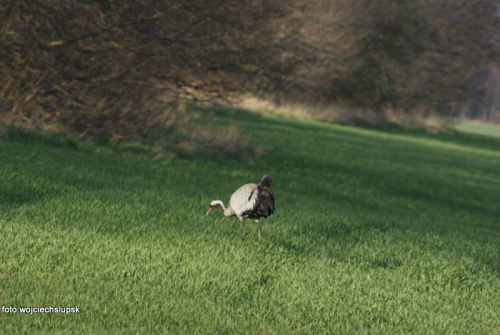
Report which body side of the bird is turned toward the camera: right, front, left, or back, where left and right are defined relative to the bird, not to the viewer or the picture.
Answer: left
